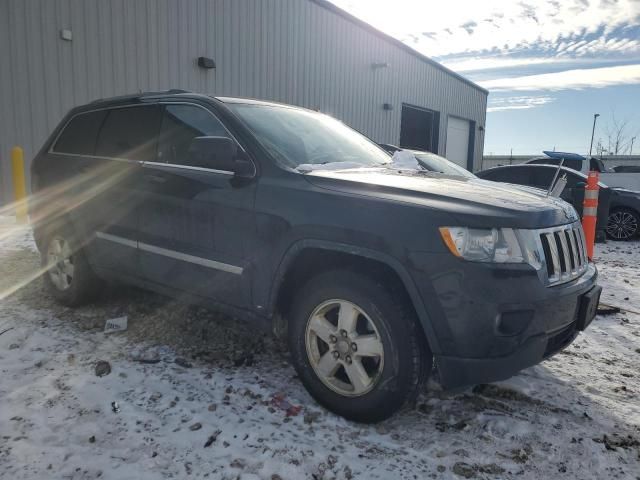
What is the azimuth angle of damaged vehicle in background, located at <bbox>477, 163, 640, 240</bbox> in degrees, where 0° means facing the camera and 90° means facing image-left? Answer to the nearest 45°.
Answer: approximately 270°

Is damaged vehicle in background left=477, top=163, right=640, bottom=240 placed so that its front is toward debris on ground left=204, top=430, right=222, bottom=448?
no

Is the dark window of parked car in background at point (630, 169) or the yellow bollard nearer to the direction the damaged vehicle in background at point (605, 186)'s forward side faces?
the dark window of parked car in background

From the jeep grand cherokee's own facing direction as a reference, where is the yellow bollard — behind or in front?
behind

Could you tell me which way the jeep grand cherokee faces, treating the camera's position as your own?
facing the viewer and to the right of the viewer

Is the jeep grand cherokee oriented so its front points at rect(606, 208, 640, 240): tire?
no

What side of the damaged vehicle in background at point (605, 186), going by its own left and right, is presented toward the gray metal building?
back

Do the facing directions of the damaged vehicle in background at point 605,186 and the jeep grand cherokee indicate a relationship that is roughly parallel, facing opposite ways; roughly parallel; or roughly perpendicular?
roughly parallel

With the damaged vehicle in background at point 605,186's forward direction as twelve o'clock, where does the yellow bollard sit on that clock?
The yellow bollard is roughly at 5 o'clock from the damaged vehicle in background.

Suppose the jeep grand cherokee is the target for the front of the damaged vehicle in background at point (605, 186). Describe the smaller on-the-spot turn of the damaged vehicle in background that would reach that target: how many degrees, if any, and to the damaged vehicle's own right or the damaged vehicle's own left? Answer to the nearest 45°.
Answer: approximately 90° to the damaged vehicle's own right

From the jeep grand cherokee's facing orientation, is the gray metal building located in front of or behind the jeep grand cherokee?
behind

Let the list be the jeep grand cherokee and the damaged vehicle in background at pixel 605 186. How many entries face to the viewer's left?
0
